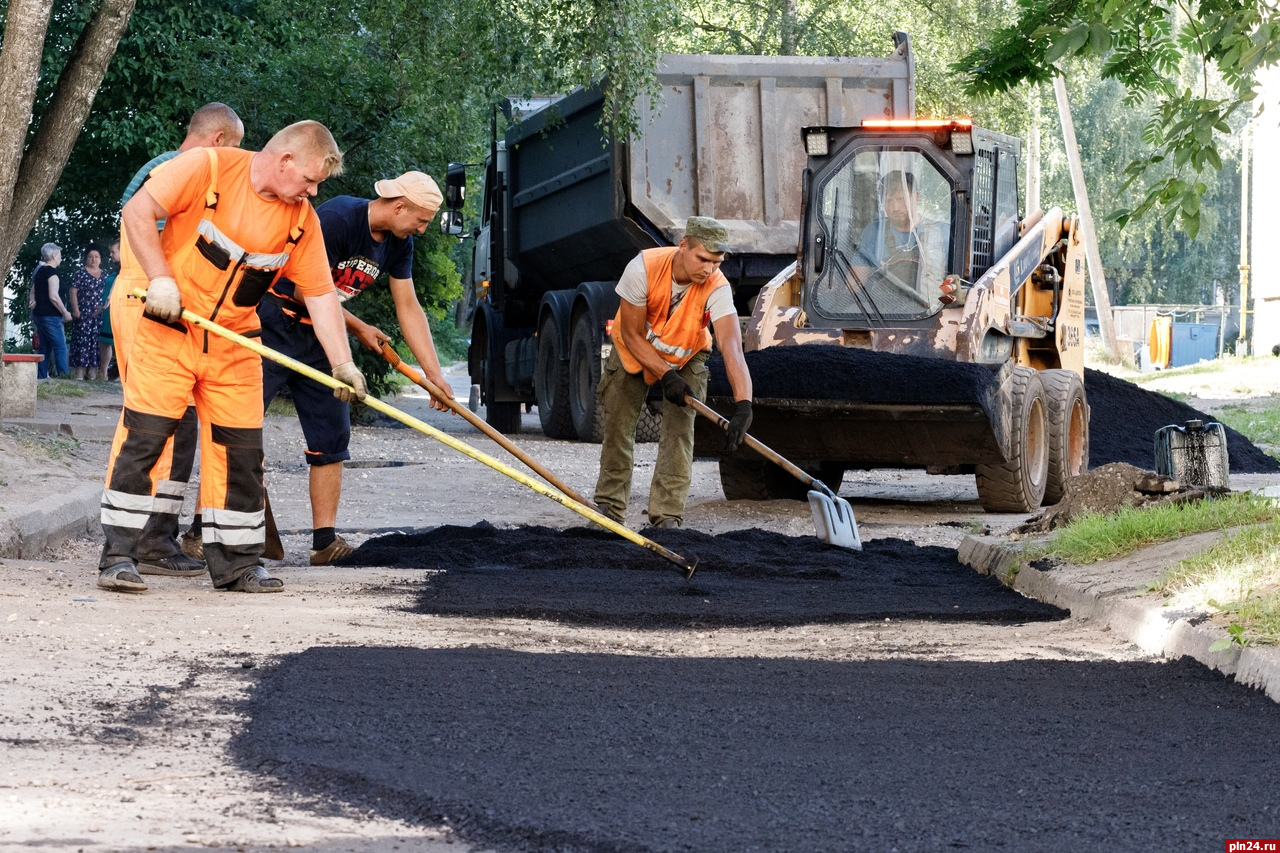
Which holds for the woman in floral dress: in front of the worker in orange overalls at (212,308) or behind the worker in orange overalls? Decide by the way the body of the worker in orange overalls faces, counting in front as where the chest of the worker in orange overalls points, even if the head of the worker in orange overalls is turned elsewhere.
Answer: behind

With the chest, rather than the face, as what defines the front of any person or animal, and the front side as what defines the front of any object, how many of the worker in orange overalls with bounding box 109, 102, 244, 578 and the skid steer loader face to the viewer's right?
1

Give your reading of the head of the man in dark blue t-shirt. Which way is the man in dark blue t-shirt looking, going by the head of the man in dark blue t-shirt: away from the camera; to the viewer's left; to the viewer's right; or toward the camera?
to the viewer's right

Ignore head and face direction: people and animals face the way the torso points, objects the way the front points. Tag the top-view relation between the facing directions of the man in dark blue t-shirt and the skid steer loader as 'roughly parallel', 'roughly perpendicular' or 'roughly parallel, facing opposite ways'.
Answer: roughly perpendicular

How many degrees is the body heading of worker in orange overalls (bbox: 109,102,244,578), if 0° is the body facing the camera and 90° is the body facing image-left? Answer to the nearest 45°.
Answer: approximately 270°

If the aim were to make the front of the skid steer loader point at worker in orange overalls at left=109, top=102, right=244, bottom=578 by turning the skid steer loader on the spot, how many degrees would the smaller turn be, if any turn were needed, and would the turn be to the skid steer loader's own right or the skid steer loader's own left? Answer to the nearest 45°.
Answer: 0° — it already faces them

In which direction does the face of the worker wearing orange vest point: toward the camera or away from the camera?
toward the camera

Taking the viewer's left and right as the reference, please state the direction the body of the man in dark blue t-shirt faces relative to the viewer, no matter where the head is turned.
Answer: facing the viewer and to the right of the viewer

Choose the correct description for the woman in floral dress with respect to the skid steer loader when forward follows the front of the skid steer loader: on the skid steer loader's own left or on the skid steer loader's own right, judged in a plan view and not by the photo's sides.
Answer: on the skid steer loader's own right

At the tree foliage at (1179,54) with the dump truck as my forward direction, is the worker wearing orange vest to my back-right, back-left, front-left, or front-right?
front-left

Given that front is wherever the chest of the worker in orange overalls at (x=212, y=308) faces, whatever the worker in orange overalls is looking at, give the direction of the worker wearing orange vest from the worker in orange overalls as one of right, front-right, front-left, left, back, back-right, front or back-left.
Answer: left

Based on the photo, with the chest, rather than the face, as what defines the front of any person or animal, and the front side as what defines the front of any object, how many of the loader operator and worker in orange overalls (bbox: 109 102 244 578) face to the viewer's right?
1

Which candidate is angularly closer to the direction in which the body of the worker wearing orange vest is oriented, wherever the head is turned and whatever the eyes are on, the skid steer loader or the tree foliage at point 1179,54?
the tree foliage

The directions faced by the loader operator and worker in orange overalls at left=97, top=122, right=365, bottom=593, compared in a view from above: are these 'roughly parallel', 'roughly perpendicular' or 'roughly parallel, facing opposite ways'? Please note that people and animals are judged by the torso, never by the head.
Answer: roughly perpendicular

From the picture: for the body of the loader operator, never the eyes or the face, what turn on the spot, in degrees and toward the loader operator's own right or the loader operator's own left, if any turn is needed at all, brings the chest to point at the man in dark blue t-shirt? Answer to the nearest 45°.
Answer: approximately 45° to the loader operator's own right

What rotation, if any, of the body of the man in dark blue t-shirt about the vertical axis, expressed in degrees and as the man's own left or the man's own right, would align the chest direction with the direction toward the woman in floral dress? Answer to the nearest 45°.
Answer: approximately 135° to the man's own left
